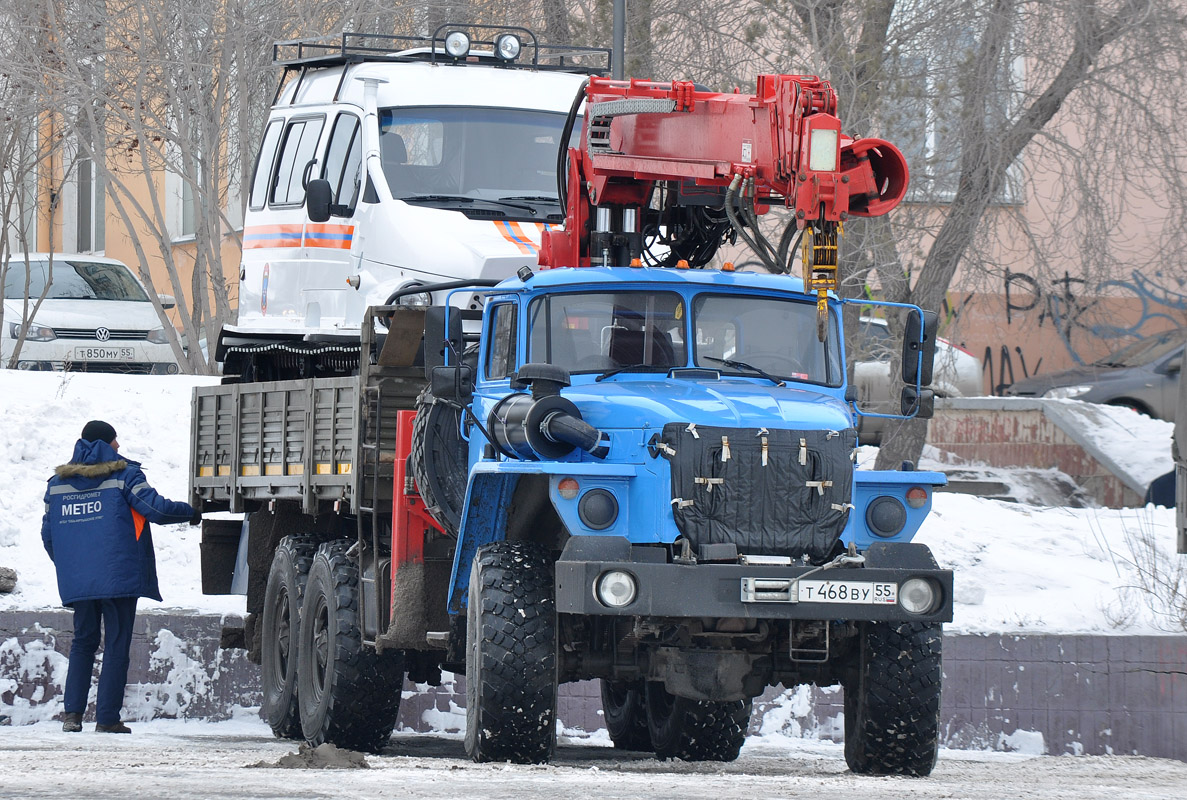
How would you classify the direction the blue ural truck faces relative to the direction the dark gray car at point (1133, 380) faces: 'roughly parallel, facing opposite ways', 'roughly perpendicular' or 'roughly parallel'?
roughly perpendicular

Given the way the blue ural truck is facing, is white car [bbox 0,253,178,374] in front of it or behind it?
behind

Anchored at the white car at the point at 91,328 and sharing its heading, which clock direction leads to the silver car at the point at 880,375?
the silver car at the point at 880,375 is roughly at 10 o'clock from the white car at the point at 91,328.

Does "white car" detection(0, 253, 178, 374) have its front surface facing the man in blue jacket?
yes

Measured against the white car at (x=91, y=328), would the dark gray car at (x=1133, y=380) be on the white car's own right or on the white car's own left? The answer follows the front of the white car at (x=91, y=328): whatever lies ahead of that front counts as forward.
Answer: on the white car's own left

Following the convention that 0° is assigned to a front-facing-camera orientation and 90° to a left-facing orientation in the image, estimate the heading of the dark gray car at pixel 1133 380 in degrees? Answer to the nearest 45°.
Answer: approximately 45°

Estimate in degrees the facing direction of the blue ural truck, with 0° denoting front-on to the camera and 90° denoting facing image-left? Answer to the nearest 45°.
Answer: approximately 315°

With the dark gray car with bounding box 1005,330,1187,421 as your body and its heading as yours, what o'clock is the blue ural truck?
The blue ural truck is roughly at 11 o'clock from the dark gray car.
